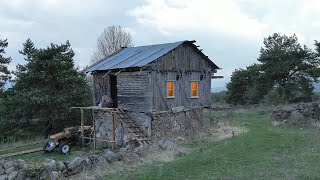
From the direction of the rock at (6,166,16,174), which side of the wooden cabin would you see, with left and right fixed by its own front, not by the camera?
front

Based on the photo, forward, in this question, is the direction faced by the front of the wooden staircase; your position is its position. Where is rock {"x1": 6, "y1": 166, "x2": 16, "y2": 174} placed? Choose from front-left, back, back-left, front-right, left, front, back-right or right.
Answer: right

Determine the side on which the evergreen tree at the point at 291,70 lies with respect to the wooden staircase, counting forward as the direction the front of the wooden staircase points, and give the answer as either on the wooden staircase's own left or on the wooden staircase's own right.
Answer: on the wooden staircase's own left

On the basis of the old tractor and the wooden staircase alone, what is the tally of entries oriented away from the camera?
0

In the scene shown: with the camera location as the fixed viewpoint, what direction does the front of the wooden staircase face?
facing the viewer and to the right of the viewer

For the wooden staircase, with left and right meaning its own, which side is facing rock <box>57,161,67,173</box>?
right

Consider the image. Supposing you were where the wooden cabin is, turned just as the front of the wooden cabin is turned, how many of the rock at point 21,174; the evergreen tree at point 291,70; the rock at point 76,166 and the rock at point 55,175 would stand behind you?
1

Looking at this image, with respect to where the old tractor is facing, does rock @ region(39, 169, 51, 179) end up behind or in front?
in front

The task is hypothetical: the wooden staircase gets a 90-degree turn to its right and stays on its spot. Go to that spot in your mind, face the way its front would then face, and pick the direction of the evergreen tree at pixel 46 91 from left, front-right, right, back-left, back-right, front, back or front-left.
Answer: right

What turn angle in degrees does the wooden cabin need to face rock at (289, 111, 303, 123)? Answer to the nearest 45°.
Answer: approximately 135° to its left

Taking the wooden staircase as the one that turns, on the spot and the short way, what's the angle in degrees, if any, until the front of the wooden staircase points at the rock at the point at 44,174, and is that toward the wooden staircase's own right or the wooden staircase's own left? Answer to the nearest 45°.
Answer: approximately 90° to the wooden staircase's own right

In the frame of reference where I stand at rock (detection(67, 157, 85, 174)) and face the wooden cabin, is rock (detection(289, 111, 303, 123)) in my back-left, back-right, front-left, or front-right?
front-right

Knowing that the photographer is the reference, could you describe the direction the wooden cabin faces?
facing the viewer and to the left of the viewer
